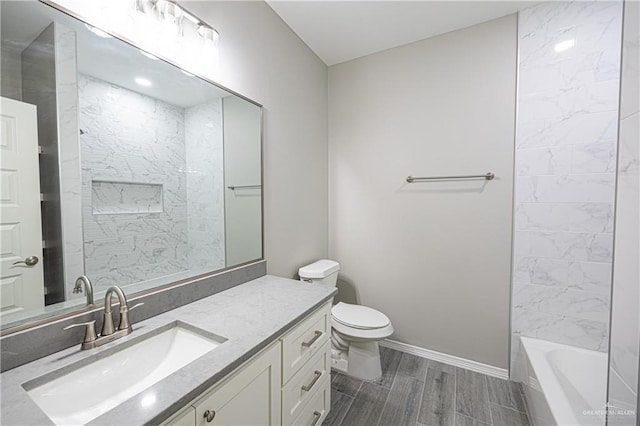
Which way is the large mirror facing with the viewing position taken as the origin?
facing the viewer and to the right of the viewer

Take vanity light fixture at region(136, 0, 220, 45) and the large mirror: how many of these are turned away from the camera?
0

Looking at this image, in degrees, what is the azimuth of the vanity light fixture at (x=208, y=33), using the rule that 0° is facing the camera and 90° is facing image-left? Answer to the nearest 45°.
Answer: approximately 315°

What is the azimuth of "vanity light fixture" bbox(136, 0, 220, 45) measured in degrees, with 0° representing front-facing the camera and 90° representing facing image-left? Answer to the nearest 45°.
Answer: approximately 315°

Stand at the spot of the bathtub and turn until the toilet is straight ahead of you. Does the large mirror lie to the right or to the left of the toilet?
left

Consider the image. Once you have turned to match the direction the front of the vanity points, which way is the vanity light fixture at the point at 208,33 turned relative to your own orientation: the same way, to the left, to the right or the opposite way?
the same way

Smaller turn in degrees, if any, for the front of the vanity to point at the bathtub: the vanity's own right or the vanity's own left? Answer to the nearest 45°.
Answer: approximately 45° to the vanity's own left

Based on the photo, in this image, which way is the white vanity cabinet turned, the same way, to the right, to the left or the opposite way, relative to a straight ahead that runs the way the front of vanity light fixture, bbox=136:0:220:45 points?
the same way

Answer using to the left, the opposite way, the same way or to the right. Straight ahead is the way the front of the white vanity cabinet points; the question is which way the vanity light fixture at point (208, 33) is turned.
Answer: the same way

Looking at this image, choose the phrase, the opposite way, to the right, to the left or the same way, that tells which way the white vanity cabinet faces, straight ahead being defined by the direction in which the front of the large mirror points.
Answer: the same way
